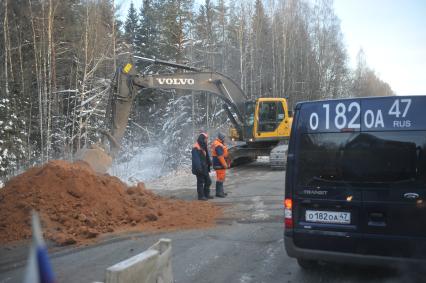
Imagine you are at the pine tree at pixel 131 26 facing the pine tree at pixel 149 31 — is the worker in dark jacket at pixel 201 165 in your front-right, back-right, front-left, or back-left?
front-right

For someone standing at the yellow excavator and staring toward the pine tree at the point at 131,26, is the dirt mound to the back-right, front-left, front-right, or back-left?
back-left

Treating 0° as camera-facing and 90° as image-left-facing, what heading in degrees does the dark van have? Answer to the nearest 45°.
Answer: approximately 180°

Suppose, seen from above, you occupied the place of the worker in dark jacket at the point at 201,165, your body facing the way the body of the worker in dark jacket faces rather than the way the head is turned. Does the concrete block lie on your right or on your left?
on your right

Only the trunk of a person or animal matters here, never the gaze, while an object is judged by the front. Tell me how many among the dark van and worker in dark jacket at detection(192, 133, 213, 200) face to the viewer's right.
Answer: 1

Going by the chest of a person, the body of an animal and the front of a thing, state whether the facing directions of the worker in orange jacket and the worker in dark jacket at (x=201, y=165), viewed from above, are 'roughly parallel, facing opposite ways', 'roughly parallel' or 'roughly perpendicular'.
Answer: roughly parallel

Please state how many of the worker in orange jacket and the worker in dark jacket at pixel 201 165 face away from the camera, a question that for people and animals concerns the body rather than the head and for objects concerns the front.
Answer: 0

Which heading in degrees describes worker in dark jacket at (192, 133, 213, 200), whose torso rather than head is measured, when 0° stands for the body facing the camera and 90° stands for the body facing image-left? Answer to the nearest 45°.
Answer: approximately 270°

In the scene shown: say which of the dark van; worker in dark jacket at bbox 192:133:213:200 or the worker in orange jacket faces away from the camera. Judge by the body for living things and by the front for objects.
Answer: the dark van

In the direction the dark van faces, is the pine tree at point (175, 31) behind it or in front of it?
in front

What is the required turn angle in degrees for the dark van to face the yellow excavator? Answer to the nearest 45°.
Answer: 0° — it already faces it

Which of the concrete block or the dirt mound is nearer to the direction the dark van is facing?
the dirt mound
